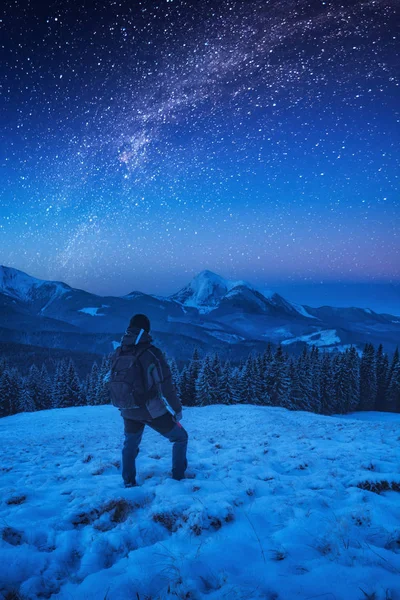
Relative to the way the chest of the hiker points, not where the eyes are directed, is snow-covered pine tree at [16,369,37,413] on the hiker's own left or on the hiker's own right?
on the hiker's own left

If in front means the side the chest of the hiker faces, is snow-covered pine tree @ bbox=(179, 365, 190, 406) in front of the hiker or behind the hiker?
in front

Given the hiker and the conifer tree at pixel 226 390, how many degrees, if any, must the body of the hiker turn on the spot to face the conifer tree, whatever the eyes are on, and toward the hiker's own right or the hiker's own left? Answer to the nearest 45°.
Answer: approximately 45° to the hiker's own left

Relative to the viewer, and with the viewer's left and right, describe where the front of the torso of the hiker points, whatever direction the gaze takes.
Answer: facing away from the viewer and to the right of the viewer

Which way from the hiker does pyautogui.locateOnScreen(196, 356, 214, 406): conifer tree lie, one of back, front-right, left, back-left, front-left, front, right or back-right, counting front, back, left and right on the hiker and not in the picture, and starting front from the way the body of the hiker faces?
front-left

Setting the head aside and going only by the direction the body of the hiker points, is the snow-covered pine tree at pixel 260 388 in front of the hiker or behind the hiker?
in front
